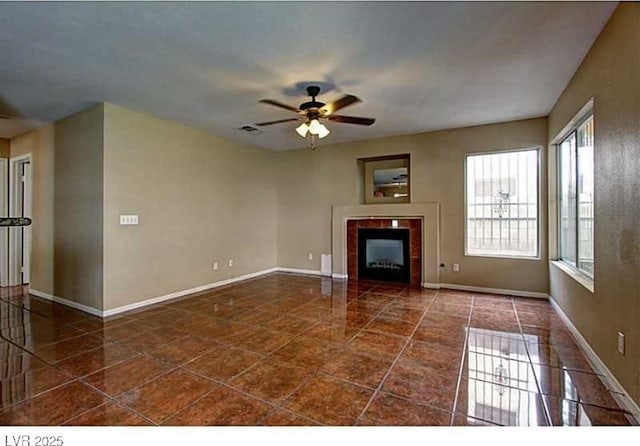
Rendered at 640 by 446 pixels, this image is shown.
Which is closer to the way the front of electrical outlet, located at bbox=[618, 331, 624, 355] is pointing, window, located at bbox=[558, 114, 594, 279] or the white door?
the white door

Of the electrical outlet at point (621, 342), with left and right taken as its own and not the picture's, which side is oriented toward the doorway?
front

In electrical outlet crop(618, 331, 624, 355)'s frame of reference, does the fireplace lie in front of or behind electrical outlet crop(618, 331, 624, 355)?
in front

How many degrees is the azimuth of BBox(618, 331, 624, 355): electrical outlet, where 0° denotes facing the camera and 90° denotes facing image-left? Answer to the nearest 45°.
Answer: approximately 90°

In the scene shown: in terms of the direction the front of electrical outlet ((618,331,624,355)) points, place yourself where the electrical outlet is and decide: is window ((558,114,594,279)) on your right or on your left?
on your right

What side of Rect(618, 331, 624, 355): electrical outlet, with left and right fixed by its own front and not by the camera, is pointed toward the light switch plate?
front

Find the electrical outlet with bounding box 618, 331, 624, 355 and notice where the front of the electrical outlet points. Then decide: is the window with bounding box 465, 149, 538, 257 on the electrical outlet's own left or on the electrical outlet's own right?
on the electrical outlet's own right

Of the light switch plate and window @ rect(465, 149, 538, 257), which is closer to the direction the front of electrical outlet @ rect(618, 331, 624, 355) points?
the light switch plate
